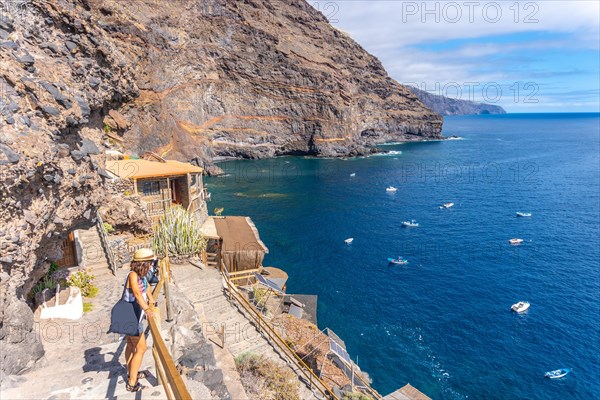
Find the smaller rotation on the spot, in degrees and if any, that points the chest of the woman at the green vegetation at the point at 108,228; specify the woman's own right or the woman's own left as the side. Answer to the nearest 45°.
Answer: approximately 90° to the woman's own left

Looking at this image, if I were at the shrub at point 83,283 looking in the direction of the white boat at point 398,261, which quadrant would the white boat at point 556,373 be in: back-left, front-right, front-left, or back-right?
front-right

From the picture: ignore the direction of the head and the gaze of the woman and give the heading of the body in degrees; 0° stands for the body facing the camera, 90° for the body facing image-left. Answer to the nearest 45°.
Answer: approximately 270°
